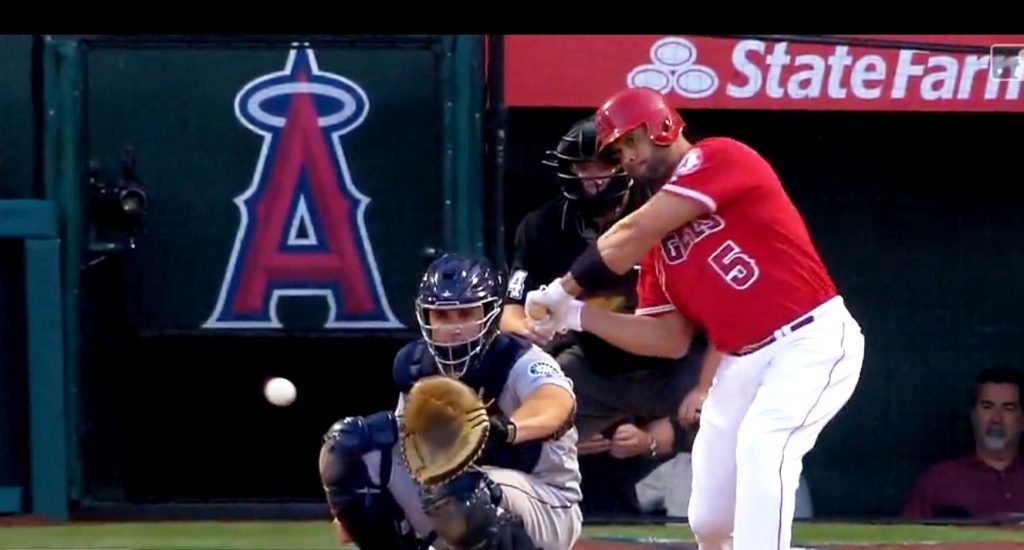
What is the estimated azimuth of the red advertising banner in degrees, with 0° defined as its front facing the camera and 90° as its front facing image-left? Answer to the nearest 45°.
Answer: approximately 0°

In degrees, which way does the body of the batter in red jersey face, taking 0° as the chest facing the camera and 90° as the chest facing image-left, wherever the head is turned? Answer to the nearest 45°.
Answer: approximately 45°

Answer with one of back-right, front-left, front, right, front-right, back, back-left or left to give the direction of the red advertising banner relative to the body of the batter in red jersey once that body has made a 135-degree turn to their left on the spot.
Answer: left

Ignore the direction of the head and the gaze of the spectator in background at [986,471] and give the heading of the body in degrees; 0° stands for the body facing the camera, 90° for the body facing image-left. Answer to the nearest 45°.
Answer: approximately 0°

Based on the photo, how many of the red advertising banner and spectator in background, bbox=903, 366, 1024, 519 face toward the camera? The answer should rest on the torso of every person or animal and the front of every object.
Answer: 2
